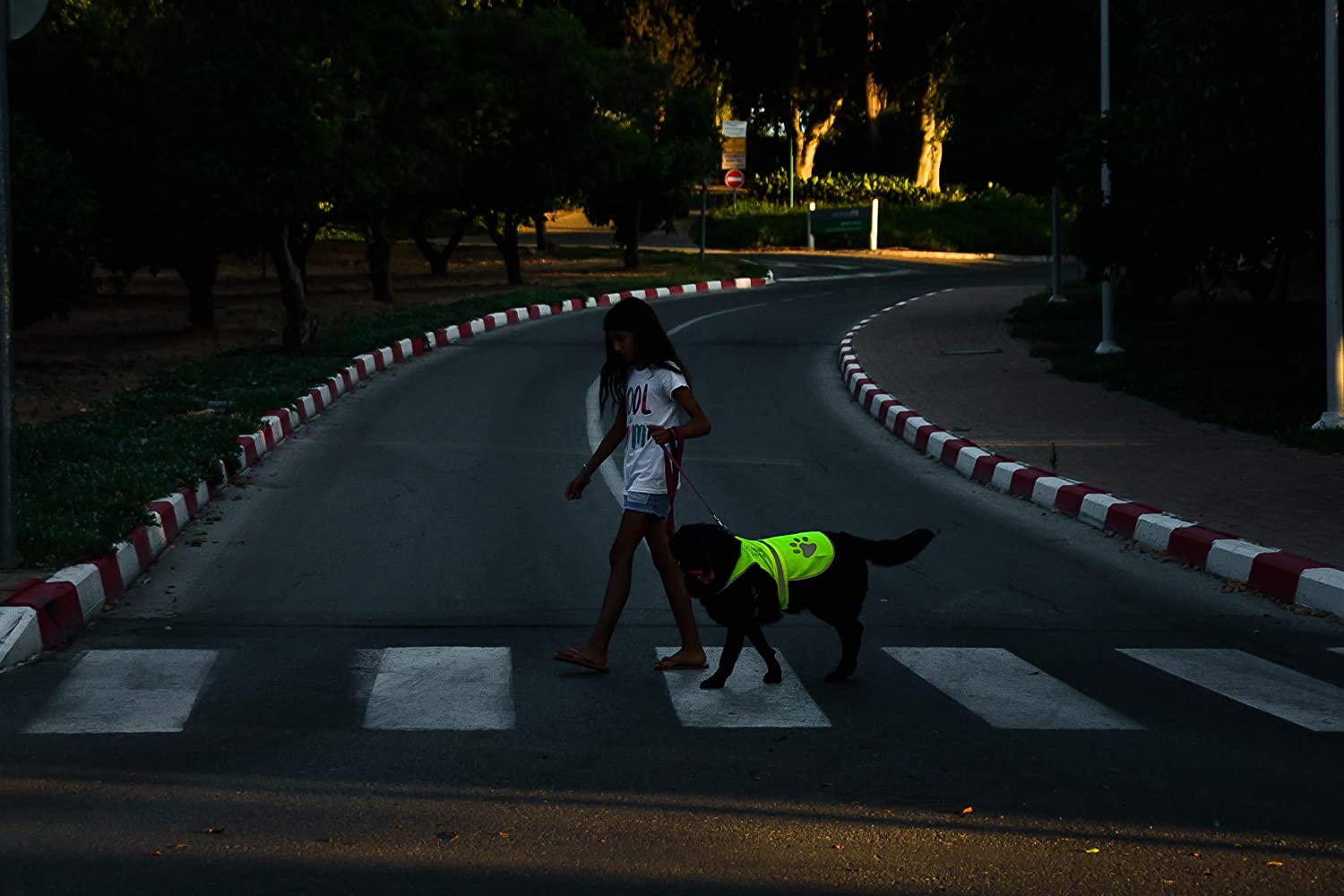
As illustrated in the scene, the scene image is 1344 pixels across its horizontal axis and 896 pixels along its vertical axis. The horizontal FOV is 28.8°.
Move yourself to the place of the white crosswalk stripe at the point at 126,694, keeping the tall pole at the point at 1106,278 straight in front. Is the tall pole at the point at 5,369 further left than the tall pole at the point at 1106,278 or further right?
left

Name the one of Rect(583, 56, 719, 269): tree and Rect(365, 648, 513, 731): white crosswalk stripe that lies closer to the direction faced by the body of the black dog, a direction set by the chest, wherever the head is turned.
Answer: the white crosswalk stripe

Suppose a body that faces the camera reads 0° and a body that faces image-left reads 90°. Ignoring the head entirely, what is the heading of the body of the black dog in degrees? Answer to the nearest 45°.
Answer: approximately 90°

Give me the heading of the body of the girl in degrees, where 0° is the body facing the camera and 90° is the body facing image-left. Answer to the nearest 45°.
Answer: approximately 45°

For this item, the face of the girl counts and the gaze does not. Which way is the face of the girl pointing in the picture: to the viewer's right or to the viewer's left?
to the viewer's left

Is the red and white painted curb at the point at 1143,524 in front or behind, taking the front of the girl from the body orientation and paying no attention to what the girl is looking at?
behind

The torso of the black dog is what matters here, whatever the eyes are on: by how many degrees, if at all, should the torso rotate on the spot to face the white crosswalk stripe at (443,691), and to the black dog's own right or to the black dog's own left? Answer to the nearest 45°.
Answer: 0° — it already faces it
